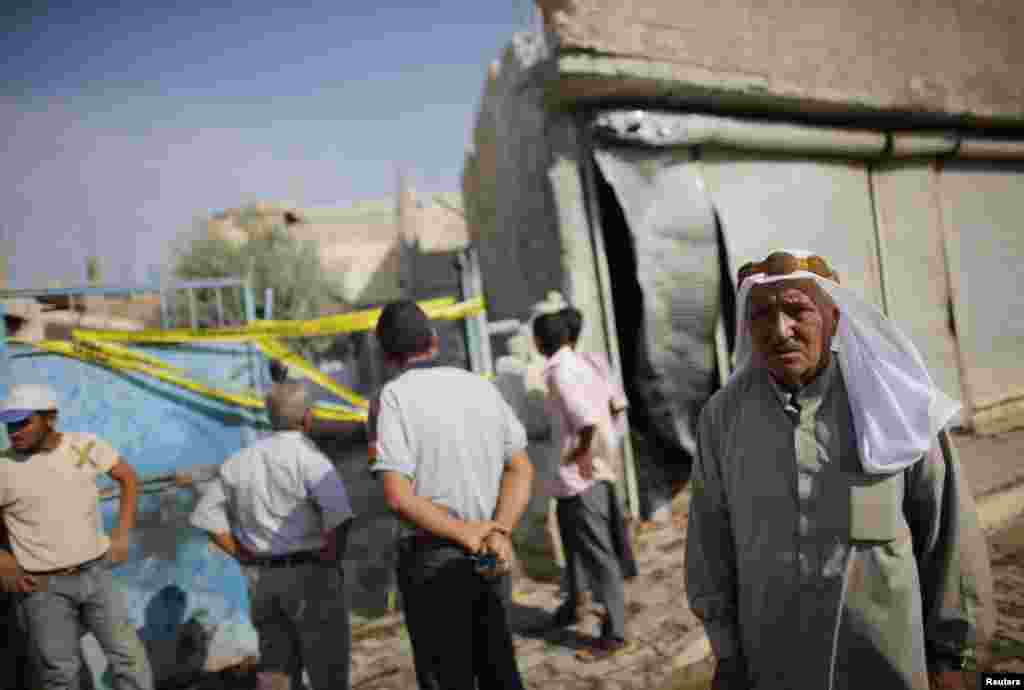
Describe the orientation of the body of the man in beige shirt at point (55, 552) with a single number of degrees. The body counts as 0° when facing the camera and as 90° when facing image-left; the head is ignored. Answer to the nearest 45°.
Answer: approximately 45°

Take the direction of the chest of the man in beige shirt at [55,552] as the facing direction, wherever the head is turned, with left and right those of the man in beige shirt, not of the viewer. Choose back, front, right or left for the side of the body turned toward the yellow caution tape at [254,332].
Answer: back

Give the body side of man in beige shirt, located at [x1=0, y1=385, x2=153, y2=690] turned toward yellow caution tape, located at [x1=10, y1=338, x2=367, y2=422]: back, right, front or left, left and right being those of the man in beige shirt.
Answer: back

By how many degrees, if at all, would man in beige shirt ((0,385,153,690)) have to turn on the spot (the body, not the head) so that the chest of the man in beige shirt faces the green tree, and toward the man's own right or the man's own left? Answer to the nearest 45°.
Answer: approximately 135° to the man's own right

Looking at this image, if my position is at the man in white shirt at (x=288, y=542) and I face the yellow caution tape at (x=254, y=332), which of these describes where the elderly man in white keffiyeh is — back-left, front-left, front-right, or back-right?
back-right

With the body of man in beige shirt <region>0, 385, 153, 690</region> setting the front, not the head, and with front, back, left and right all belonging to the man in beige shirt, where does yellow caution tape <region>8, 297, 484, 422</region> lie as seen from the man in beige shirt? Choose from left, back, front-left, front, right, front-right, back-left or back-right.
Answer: back

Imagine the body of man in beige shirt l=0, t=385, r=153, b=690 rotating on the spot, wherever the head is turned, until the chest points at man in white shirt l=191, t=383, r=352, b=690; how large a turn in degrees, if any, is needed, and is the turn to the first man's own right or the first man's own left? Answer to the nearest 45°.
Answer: approximately 90° to the first man's own left

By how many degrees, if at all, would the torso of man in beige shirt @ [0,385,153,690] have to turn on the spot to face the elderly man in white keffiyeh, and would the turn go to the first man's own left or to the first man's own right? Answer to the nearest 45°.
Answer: approximately 90° to the first man's own left

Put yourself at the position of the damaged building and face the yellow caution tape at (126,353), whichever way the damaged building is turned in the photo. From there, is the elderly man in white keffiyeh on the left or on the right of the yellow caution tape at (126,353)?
left

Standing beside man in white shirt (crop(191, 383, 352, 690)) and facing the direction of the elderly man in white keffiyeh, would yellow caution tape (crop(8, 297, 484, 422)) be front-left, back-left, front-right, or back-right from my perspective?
back-left

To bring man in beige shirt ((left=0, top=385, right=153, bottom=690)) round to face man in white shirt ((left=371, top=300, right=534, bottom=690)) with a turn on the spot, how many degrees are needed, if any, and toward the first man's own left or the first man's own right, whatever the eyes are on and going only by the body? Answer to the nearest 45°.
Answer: approximately 90° to the first man's own left
